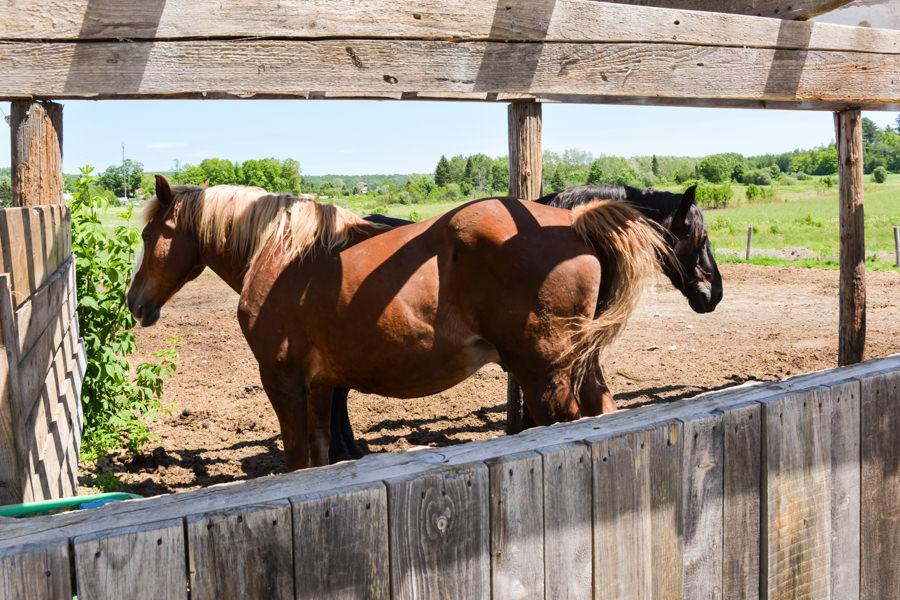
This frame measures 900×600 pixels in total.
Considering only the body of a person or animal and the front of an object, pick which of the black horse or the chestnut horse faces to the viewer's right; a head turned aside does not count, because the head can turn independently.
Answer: the black horse

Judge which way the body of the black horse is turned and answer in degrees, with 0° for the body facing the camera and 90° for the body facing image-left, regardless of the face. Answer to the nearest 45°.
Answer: approximately 270°

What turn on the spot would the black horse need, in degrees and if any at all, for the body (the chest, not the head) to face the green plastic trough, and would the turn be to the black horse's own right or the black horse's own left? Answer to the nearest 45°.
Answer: approximately 135° to the black horse's own right

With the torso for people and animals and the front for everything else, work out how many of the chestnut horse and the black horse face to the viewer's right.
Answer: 1

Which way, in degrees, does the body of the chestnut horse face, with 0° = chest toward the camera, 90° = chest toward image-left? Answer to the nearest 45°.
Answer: approximately 90°

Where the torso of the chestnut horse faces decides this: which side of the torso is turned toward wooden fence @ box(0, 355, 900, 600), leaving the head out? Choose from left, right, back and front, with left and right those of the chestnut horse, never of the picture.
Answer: left

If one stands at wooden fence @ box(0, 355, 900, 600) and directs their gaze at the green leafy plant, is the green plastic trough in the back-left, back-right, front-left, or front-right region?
front-left

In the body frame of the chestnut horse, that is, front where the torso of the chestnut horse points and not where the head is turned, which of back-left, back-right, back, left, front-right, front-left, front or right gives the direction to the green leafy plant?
front-right

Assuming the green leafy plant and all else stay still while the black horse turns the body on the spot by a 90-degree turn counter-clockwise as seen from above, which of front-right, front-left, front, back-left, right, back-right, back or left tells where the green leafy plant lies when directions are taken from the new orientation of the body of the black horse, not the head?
left

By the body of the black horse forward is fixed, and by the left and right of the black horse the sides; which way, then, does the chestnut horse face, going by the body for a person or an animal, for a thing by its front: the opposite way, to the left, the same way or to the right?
the opposite way

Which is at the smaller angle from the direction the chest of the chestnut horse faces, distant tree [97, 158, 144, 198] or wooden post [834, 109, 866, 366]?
the distant tree

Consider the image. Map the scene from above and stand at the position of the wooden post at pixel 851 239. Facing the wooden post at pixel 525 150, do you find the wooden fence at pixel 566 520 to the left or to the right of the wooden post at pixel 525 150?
left

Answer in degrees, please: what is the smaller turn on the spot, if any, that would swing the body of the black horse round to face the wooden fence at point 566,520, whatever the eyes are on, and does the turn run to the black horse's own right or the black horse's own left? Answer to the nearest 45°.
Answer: approximately 90° to the black horse's own right
